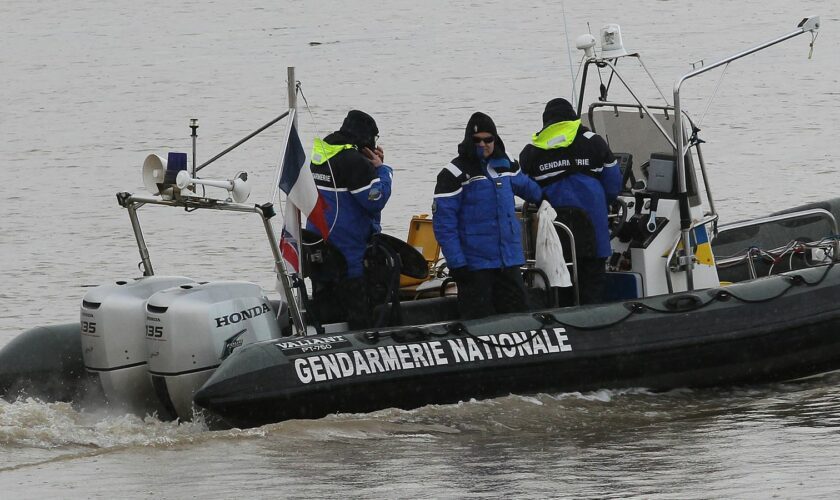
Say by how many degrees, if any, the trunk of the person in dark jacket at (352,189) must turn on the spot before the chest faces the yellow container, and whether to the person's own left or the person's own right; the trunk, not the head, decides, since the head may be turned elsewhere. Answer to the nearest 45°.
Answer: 0° — they already face it

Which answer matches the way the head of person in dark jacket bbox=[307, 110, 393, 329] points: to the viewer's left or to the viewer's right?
to the viewer's right

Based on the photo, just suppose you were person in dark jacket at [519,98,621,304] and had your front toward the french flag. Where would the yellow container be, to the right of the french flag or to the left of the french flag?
right

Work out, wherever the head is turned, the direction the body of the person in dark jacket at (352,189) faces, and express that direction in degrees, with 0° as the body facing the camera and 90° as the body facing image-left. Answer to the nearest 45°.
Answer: approximately 225°

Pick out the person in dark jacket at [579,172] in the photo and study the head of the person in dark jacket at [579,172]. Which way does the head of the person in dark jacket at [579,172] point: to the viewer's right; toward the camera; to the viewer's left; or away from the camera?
away from the camera

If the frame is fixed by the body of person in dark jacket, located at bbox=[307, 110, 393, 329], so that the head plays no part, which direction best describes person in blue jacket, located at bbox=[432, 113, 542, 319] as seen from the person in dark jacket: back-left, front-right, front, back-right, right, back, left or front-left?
front-right

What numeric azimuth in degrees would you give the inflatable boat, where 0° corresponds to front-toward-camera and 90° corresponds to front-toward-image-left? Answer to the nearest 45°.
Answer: approximately 225°
